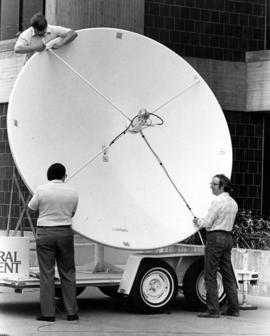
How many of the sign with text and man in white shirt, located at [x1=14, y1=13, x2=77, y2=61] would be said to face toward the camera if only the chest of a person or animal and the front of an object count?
2

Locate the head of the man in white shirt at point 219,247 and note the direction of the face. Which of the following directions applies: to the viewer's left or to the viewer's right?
to the viewer's left

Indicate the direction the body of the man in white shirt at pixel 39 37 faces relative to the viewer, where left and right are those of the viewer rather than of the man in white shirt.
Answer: facing the viewer

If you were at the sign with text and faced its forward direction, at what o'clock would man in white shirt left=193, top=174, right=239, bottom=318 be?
The man in white shirt is roughly at 9 o'clock from the sign with text.

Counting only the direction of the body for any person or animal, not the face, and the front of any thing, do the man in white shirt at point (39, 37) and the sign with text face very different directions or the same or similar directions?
same or similar directions

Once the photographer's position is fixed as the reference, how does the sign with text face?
facing the viewer
